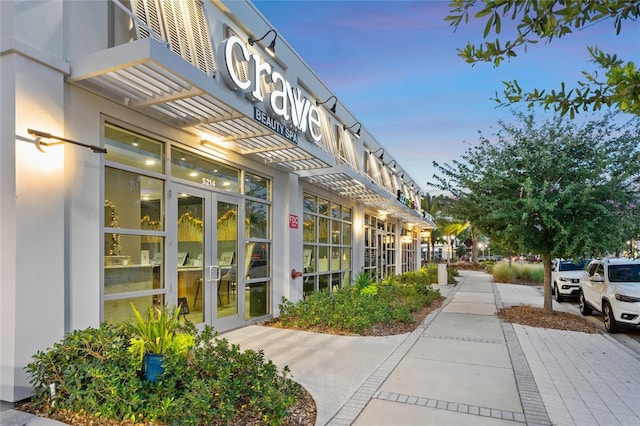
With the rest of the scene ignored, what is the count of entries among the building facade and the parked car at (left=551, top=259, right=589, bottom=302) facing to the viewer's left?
0

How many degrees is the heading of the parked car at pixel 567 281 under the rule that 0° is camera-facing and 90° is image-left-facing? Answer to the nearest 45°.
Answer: approximately 315°

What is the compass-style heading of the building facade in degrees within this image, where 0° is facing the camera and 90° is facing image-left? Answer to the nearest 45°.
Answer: approximately 315°

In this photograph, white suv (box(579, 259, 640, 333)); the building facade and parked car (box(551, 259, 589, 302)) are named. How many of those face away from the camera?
0

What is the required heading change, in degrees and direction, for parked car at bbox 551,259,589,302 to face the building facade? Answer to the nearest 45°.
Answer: approximately 45° to its right

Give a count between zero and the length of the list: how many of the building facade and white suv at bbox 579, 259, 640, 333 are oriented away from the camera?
0

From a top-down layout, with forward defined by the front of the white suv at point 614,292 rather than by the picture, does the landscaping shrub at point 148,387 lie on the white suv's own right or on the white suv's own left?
on the white suv's own right

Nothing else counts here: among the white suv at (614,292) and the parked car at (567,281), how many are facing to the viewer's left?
0

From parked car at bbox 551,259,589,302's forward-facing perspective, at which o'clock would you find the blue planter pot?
The blue planter pot is roughly at 2 o'clock from the parked car.
